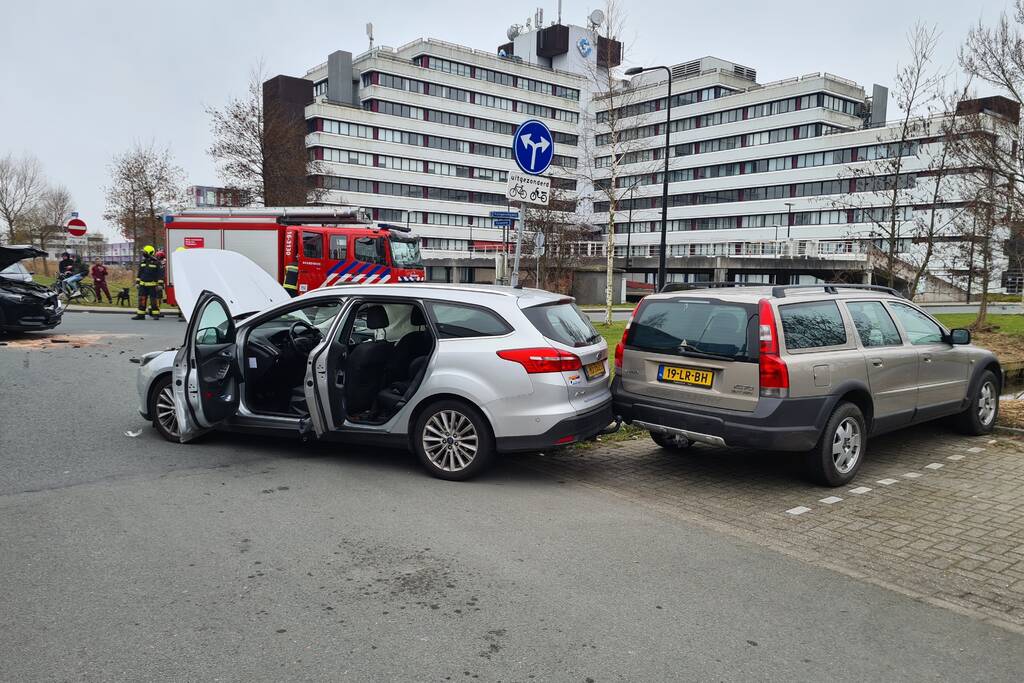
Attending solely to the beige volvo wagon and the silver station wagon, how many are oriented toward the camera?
0

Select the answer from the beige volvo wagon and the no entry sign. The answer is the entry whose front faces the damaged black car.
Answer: the no entry sign

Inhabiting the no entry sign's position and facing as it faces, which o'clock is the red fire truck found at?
The red fire truck is roughly at 10 o'clock from the no entry sign.

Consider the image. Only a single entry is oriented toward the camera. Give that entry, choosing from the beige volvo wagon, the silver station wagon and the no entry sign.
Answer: the no entry sign

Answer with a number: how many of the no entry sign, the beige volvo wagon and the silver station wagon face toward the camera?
1

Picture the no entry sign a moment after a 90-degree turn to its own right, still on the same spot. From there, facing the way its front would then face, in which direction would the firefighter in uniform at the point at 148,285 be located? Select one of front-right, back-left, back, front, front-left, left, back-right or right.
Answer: back-left

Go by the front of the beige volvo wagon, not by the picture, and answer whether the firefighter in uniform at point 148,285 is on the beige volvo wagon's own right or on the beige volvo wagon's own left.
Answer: on the beige volvo wagon's own left

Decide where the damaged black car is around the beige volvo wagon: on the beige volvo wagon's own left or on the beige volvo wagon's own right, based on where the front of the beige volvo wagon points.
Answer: on the beige volvo wagon's own left

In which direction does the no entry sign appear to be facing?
toward the camera

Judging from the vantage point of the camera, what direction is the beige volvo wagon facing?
facing away from the viewer and to the right of the viewer

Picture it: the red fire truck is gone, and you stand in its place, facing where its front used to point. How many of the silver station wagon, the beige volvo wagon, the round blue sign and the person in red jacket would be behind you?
1

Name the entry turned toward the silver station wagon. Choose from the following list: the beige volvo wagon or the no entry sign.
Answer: the no entry sign

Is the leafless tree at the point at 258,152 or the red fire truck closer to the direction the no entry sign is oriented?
the red fire truck

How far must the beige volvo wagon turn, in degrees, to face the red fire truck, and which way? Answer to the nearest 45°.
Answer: approximately 90° to its left

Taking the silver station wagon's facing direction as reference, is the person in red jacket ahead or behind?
ahead

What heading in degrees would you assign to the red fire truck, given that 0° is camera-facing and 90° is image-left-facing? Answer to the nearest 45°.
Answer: approximately 315°
